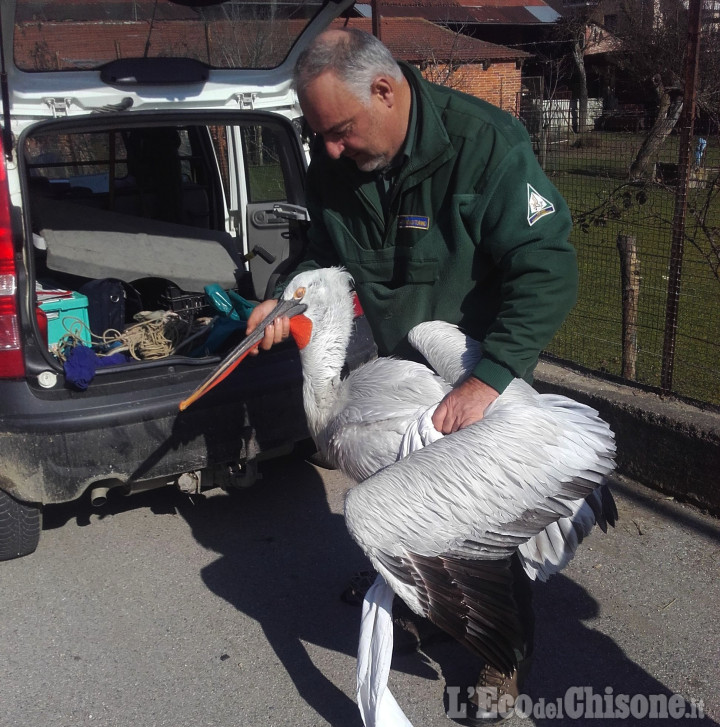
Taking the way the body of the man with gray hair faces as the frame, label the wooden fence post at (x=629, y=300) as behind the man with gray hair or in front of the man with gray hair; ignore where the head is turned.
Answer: behind

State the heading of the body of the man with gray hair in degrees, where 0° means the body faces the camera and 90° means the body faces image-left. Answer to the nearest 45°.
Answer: approximately 45°

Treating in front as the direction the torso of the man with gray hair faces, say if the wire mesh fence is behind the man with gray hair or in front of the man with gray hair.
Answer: behind

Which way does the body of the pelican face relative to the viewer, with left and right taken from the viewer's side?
facing to the left of the viewer

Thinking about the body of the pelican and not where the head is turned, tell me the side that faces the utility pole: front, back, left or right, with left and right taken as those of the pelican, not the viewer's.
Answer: right

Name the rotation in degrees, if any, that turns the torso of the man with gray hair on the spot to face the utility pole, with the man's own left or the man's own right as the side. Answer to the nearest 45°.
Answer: approximately 135° to the man's own right

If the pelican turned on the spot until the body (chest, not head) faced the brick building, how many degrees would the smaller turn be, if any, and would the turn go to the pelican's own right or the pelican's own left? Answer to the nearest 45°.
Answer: approximately 90° to the pelican's own right

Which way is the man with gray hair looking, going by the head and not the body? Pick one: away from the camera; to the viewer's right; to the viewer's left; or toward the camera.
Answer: to the viewer's left
